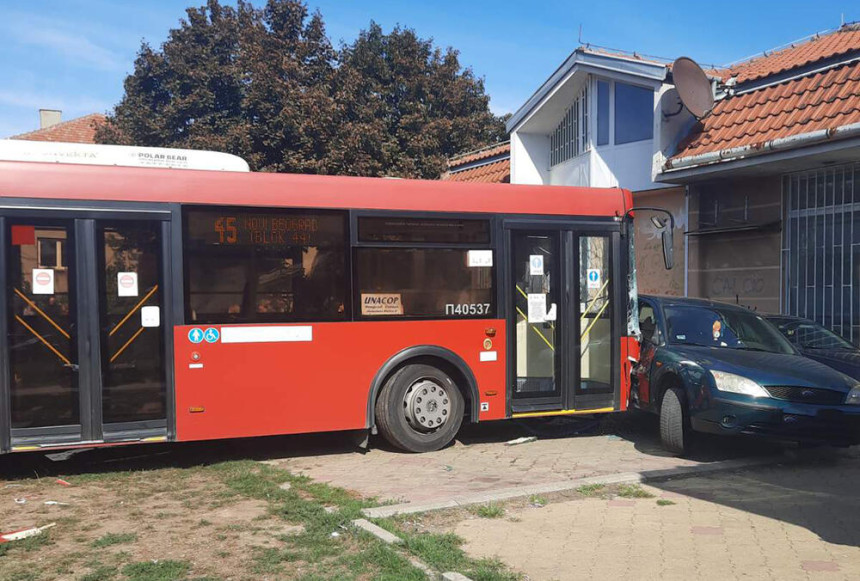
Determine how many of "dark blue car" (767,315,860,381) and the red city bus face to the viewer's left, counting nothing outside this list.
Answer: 0

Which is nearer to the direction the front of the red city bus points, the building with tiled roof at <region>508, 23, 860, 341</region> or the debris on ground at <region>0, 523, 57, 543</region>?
the building with tiled roof

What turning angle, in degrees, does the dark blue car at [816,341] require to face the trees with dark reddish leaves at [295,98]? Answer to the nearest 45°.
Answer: approximately 180°

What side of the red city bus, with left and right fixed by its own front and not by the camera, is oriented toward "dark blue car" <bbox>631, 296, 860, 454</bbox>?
front

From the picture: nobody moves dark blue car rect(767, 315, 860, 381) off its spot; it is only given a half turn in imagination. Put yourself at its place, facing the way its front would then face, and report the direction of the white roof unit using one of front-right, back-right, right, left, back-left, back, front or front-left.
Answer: left

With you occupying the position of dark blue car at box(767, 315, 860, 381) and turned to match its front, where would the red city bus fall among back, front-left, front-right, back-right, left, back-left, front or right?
right

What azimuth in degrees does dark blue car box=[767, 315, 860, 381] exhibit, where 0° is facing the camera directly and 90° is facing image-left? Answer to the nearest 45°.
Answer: approximately 315°

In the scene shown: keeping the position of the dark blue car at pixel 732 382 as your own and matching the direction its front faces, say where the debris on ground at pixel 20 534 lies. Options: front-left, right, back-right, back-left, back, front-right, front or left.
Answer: right

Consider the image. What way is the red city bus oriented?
to the viewer's right

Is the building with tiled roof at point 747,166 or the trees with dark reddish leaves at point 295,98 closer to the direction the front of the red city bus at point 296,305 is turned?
the building with tiled roof

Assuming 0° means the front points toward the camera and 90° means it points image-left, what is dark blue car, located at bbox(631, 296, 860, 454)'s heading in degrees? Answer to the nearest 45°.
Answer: approximately 315°
